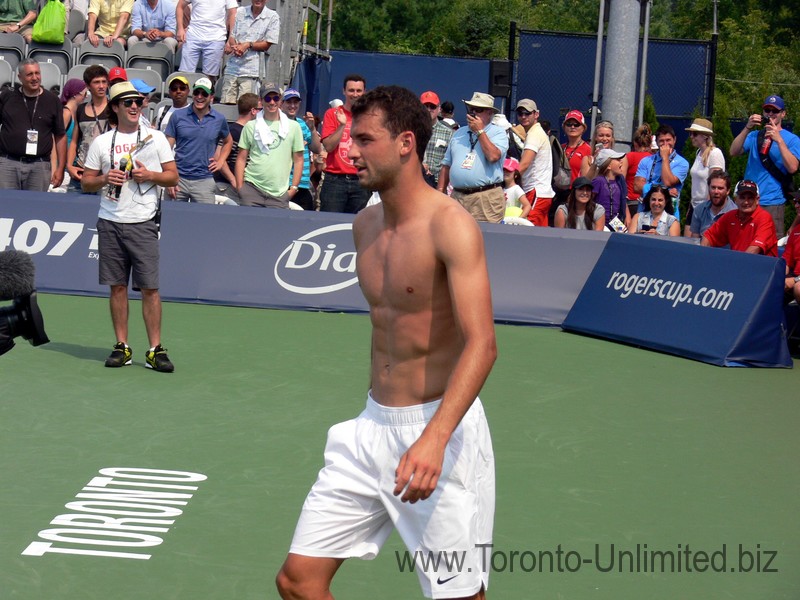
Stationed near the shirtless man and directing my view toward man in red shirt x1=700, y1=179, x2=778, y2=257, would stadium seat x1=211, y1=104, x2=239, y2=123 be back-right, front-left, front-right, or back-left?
front-left

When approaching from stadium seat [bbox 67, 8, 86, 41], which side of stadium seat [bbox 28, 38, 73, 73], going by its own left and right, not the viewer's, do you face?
back

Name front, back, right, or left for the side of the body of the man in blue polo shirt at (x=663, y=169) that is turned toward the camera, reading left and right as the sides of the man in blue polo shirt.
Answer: front

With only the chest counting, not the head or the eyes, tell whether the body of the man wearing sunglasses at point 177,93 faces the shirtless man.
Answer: yes

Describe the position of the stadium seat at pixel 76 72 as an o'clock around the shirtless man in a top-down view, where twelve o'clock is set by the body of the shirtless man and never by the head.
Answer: The stadium seat is roughly at 4 o'clock from the shirtless man.

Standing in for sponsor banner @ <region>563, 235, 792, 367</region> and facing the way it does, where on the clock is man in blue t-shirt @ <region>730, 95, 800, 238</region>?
The man in blue t-shirt is roughly at 5 o'clock from the sponsor banner.

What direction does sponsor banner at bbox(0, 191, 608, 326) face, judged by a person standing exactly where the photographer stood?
facing the viewer

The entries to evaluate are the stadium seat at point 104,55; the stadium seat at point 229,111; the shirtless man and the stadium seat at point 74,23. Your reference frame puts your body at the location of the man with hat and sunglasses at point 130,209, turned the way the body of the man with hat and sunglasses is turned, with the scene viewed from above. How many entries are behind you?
3

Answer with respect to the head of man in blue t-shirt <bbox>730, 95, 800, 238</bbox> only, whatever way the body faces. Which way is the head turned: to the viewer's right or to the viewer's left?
to the viewer's left

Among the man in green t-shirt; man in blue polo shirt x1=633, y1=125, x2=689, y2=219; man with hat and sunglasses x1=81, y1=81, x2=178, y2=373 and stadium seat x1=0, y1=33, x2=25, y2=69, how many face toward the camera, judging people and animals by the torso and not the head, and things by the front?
4

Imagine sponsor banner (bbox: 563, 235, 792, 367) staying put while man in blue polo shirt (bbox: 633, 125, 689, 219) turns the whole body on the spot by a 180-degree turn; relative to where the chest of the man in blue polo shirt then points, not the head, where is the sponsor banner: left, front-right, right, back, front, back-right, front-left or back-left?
back

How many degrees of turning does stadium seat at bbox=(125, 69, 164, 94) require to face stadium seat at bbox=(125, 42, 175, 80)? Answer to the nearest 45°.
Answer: approximately 180°

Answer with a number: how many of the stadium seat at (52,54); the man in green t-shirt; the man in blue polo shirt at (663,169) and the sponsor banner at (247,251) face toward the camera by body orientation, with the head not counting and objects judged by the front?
4

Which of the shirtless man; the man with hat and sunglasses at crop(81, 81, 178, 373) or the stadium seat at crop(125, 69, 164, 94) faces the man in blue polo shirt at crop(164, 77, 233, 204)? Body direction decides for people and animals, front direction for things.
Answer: the stadium seat

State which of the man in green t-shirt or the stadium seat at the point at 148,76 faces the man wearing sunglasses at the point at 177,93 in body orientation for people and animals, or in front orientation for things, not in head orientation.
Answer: the stadium seat

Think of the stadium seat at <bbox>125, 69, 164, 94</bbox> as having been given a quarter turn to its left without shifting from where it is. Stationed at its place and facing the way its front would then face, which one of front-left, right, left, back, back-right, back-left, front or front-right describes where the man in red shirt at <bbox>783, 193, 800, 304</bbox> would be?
front-right
